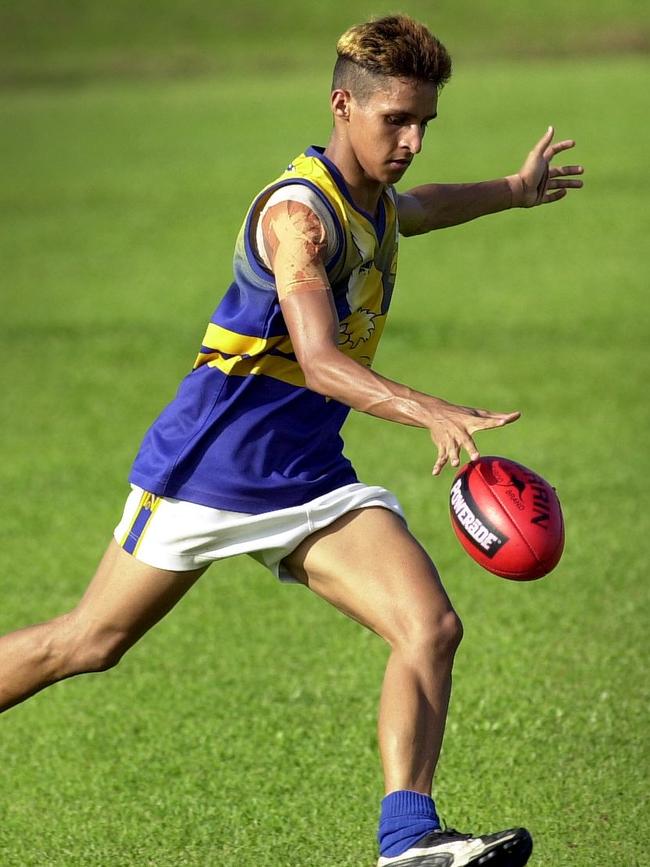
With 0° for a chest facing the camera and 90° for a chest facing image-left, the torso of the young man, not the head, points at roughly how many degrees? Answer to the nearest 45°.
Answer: approximately 315°

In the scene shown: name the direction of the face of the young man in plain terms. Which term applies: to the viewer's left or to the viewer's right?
to the viewer's right

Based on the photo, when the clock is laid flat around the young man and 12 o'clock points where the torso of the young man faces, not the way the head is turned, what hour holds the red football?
The red football is roughly at 11 o'clock from the young man.
